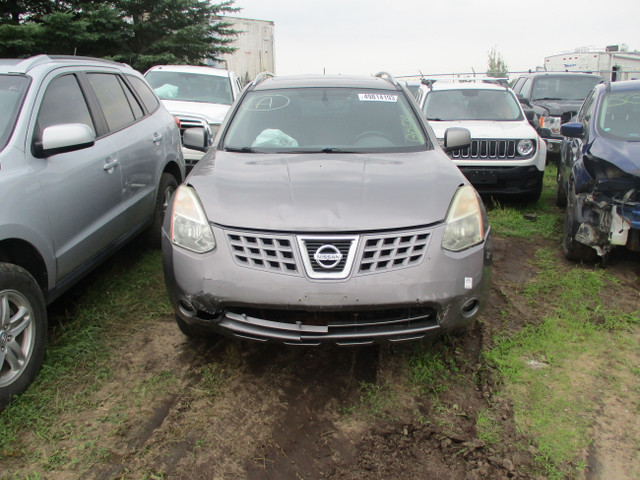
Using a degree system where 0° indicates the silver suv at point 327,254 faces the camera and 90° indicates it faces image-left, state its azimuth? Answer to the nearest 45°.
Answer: approximately 0°

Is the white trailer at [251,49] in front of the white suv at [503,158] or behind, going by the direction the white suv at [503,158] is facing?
behind

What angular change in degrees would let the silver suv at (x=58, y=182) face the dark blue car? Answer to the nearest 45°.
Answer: approximately 135° to its left

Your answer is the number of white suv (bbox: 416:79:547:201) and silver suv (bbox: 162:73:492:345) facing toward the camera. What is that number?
2

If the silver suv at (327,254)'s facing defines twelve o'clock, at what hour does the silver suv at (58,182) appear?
the silver suv at (58,182) is roughly at 2 o'clock from the silver suv at (327,254).

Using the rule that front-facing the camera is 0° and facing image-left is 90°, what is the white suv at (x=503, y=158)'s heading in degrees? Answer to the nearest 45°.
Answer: approximately 0°

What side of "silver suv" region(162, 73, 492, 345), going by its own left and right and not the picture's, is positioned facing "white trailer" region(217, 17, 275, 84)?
back

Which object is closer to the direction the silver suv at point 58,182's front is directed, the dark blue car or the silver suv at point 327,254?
the silver suv

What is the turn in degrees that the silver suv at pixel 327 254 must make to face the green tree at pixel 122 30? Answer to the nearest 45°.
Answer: approximately 180°
